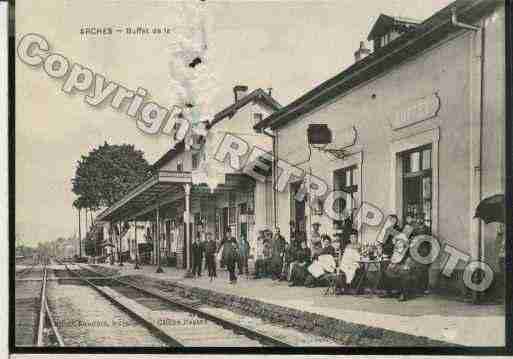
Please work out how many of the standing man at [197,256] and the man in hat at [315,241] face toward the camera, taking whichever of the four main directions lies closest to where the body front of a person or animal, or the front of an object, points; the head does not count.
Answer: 2

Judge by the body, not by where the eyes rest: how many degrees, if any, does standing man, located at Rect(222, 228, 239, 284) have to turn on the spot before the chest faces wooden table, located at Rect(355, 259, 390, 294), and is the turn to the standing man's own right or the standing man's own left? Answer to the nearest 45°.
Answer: approximately 45° to the standing man's own left

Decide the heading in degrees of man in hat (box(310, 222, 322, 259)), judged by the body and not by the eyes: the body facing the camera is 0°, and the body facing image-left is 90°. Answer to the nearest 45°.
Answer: approximately 0°

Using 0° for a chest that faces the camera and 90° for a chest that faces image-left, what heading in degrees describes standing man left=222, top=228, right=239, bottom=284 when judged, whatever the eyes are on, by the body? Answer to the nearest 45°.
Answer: approximately 0°
